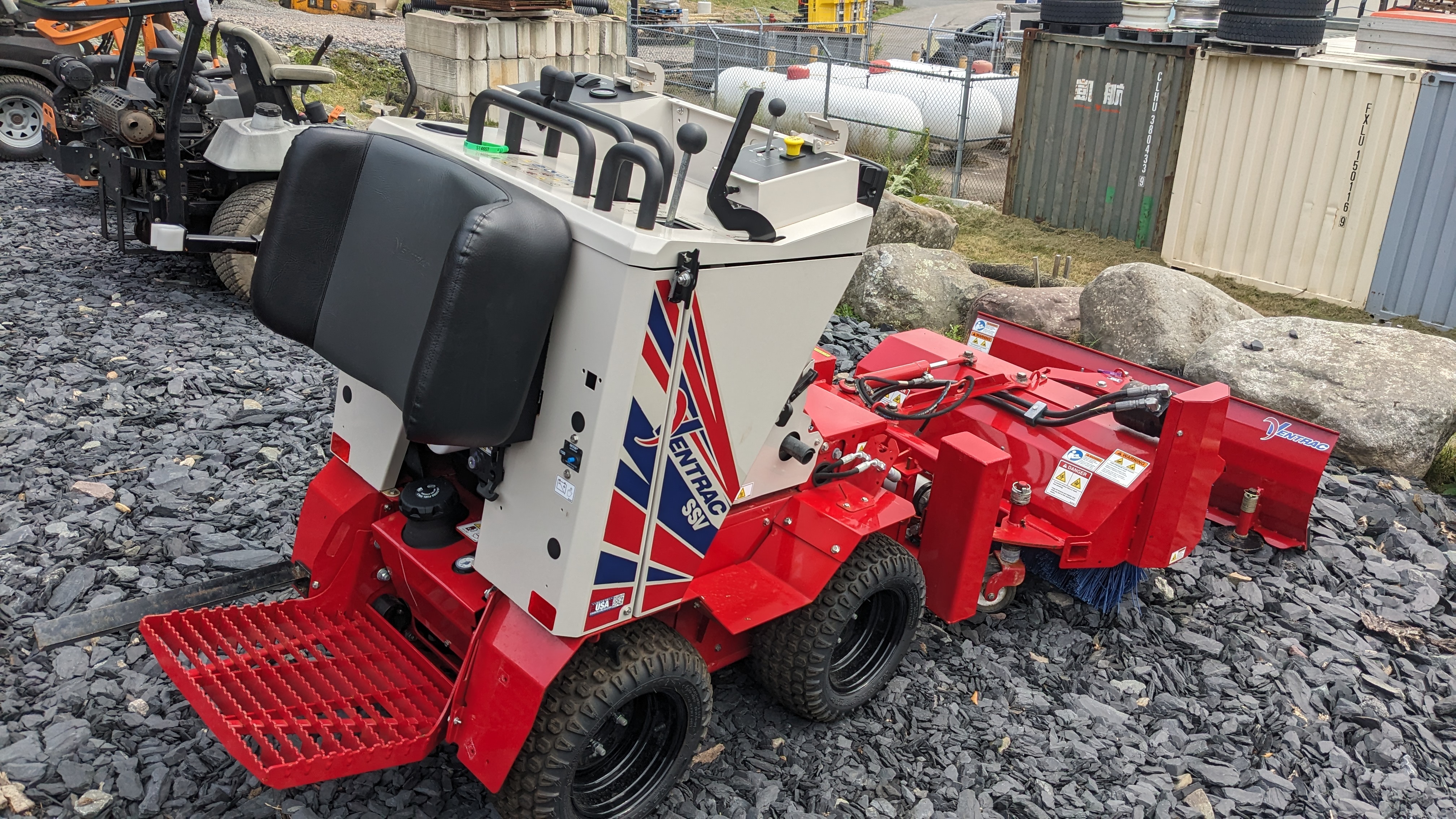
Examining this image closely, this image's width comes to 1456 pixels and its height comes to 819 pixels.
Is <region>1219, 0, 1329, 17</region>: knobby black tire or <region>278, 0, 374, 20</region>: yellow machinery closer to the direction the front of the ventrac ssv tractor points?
the knobby black tire

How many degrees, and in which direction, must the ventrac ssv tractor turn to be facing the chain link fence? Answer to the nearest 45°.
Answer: approximately 45° to its left

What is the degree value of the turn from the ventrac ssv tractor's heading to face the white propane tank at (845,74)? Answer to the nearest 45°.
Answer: approximately 45° to its left

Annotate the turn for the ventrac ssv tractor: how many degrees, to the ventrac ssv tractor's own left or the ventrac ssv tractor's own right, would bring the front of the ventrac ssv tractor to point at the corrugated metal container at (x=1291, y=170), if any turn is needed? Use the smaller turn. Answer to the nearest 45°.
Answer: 0° — it already faces it

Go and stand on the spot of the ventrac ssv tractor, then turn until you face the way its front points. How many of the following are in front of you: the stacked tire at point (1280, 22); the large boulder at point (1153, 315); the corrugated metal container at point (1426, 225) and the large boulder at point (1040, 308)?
4

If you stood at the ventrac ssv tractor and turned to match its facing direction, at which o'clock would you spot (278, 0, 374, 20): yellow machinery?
The yellow machinery is roughly at 10 o'clock from the ventrac ssv tractor.

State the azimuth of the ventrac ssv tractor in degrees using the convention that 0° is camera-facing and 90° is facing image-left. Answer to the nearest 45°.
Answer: approximately 225°

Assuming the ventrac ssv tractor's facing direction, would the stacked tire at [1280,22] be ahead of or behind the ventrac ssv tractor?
ahead

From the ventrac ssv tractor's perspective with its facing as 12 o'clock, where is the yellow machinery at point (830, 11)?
The yellow machinery is roughly at 11 o'clock from the ventrac ssv tractor.

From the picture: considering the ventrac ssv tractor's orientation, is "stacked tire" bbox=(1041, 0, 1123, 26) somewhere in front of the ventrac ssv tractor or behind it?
in front

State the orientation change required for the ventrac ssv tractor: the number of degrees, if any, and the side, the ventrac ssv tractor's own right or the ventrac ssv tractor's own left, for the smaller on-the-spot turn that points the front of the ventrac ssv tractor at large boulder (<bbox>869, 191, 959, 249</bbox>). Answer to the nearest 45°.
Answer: approximately 45° to the ventrac ssv tractor's own left

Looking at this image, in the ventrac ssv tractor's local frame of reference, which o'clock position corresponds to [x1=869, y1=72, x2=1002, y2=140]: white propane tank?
The white propane tank is roughly at 11 o'clock from the ventrac ssv tractor.

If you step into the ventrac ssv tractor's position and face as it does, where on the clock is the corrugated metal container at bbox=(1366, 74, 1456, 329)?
The corrugated metal container is roughly at 12 o'clock from the ventrac ssv tractor.
